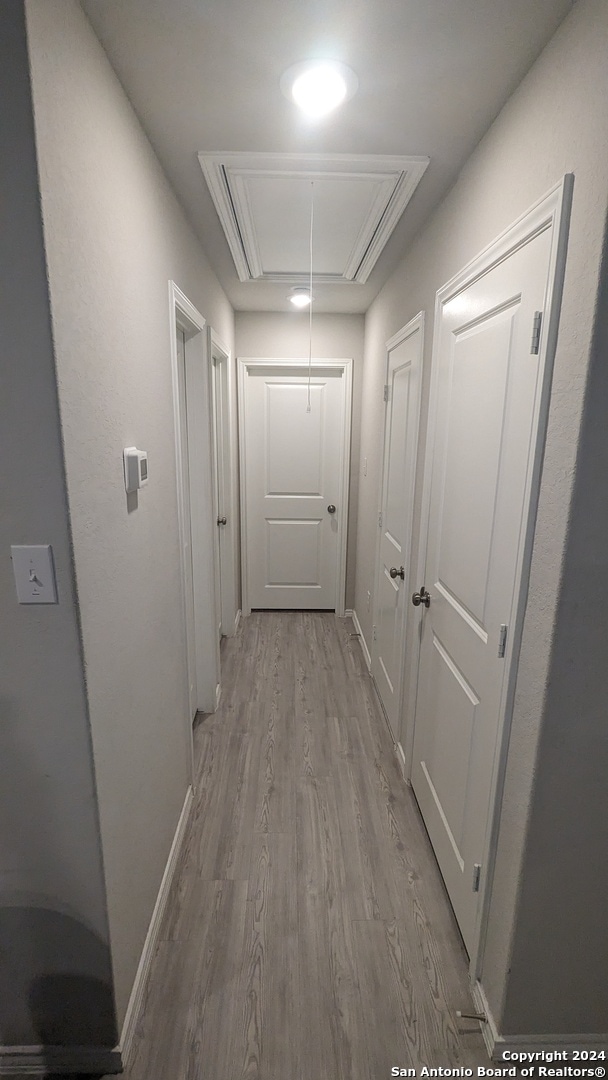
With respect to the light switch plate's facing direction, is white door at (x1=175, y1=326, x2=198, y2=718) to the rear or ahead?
to the rear

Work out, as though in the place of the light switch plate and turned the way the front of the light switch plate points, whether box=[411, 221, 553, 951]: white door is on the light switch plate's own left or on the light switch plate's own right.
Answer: on the light switch plate's own left
